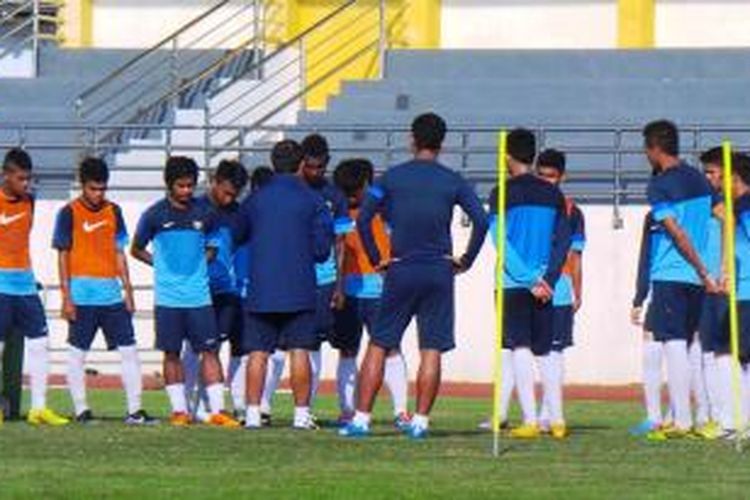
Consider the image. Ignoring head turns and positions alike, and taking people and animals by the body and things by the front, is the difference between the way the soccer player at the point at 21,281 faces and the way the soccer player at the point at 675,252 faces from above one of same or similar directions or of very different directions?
very different directions

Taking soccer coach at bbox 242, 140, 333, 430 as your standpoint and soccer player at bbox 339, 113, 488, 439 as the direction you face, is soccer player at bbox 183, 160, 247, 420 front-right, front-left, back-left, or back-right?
back-left

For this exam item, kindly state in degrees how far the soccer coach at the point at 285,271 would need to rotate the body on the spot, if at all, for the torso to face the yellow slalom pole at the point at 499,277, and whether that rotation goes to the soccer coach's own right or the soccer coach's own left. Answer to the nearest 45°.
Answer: approximately 135° to the soccer coach's own right

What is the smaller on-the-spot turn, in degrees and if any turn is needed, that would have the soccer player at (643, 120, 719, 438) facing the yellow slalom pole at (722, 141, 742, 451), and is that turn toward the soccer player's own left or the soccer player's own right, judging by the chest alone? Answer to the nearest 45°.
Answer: approximately 180°

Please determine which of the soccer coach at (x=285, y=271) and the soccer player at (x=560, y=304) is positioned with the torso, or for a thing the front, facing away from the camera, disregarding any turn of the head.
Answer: the soccer coach at (x=285, y=271)

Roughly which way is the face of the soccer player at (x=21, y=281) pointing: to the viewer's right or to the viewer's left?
to the viewer's right

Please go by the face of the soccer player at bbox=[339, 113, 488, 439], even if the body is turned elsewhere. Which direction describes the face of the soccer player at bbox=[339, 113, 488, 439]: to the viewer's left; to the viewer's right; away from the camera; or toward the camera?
away from the camera

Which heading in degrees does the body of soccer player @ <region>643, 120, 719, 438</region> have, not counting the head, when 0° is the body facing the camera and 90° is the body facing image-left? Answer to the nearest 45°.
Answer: approximately 135°

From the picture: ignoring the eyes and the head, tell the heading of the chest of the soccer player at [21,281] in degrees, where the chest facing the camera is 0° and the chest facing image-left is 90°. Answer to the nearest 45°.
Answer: approximately 315°

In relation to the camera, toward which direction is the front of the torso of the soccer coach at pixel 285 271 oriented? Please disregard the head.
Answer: away from the camera
